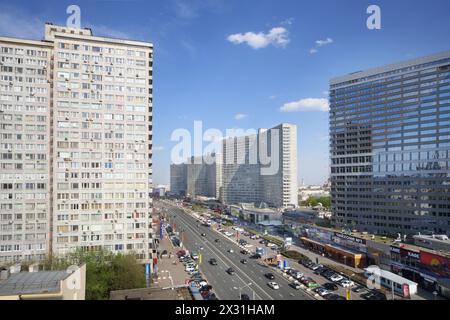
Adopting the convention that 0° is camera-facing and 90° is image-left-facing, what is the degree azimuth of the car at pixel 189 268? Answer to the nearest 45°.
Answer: approximately 315°

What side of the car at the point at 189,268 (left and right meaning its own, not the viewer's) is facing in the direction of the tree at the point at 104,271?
right

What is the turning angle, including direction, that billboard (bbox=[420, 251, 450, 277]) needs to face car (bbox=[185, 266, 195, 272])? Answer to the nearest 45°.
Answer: approximately 45° to its right

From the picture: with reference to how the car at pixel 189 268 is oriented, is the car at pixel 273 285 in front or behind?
in front

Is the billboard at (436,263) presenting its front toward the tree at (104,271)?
yes

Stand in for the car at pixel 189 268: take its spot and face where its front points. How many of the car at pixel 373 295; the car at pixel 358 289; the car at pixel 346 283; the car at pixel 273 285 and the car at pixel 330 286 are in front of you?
5

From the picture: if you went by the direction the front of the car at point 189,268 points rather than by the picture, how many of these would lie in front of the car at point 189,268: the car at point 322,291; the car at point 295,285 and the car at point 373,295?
3

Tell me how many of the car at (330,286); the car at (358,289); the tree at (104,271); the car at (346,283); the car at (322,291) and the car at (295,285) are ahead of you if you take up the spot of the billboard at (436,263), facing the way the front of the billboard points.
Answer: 6

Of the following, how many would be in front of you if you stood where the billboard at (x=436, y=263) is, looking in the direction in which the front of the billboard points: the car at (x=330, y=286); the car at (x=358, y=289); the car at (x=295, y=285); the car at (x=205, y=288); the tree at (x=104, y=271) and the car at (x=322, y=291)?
6

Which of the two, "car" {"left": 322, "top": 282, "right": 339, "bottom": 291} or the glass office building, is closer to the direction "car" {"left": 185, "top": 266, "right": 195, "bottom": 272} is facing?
the car

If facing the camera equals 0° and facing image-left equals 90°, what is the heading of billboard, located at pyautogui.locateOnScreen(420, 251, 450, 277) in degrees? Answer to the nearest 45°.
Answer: approximately 45°

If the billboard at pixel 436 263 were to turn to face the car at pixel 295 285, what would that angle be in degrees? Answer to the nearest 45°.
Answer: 0° — it already faces it

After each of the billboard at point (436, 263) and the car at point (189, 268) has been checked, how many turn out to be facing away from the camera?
0
